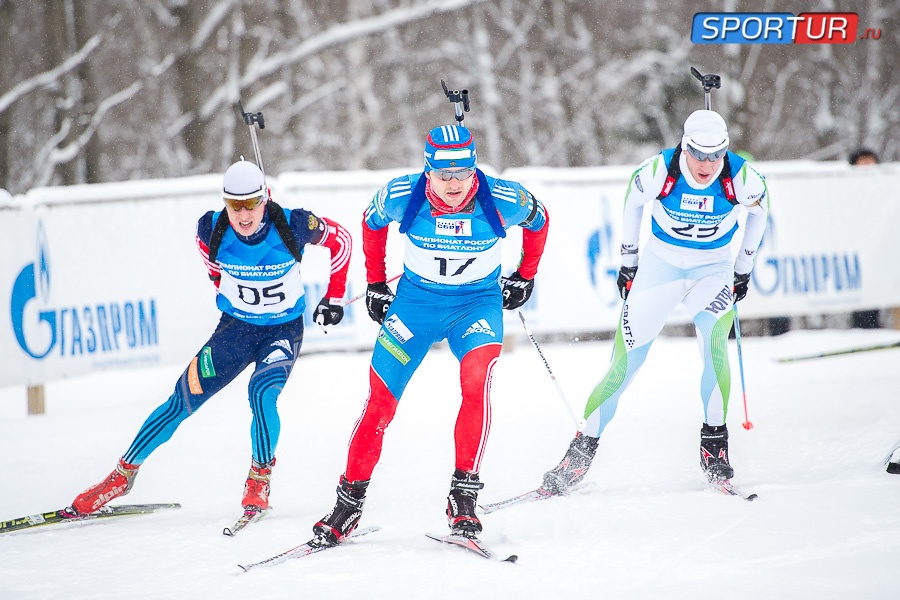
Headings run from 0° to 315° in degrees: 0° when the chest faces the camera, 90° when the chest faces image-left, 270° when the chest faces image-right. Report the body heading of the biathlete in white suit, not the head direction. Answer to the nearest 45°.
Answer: approximately 0°

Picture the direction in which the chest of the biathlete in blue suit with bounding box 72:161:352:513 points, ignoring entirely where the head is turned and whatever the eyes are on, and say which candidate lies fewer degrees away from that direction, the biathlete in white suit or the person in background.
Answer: the biathlete in white suit

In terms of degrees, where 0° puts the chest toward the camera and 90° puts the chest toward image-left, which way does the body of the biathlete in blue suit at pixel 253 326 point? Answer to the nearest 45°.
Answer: approximately 0°

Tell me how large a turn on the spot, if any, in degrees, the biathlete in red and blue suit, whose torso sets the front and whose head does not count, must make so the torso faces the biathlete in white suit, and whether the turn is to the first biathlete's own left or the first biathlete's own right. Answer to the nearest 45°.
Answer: approximately 135° to the first biathlete's own left

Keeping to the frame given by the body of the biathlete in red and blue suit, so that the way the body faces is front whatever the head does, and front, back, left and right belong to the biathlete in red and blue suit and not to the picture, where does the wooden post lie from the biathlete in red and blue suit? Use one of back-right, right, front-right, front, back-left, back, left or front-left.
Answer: back-right

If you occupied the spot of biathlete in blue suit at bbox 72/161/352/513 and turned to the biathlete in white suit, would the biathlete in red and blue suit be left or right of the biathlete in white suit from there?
right

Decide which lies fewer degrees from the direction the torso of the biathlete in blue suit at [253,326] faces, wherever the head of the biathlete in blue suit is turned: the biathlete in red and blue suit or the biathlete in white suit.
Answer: the biathlete in red and blue suit

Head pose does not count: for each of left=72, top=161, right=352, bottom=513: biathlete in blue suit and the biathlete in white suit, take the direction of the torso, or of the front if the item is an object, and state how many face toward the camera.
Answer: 2

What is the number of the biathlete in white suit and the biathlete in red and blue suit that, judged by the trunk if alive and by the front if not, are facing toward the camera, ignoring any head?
2
